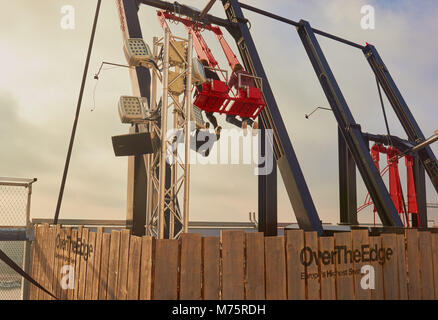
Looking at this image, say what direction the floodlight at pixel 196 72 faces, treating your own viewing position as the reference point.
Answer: facing the viewer and to the right of the viewer

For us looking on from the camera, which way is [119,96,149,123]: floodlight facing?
facing the viewer and to the left of the viewer

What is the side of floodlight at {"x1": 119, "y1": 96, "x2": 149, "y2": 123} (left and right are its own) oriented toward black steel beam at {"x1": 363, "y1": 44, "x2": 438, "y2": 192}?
back

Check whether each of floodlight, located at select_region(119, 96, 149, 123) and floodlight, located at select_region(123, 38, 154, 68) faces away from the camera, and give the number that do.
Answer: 0

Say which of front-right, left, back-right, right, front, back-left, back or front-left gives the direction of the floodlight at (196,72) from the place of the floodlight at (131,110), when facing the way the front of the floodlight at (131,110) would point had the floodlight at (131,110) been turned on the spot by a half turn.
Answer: front-right

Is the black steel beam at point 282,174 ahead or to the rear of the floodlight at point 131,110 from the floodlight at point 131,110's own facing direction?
to the rear
